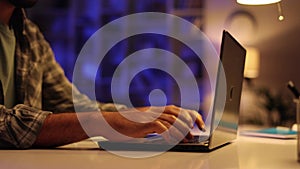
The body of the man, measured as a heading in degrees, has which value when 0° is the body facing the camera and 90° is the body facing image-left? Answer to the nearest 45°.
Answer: approximately 315°

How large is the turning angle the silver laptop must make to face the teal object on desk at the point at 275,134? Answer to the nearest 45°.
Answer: approximately 135° to its right

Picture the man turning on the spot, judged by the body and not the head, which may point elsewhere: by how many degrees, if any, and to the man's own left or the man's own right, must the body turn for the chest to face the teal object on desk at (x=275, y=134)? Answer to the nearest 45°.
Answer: approximately 45° to the man's own left

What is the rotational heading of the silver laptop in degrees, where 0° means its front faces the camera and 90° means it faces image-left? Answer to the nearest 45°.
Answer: approximately 90°
